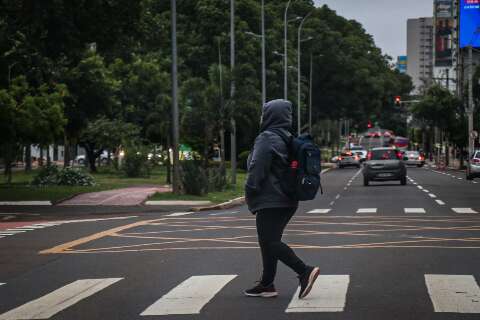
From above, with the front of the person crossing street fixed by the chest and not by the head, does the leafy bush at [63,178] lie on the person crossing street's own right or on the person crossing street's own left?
on the person crossing street's own right

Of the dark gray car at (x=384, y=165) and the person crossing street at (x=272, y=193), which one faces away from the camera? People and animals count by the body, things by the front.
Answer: the dark gray car

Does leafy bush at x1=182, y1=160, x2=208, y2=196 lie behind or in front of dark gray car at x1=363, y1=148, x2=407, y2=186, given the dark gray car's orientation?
behind

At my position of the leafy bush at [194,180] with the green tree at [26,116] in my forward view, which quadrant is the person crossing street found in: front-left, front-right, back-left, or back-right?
back-left

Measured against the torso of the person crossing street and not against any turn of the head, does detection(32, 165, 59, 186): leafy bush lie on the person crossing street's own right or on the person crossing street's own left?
on the person crossing street's own right

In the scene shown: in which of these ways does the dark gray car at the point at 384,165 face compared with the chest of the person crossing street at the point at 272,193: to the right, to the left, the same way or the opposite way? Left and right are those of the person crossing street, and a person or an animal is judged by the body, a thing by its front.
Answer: to the right

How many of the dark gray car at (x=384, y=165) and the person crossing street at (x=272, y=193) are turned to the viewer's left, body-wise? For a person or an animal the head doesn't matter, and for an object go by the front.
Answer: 1

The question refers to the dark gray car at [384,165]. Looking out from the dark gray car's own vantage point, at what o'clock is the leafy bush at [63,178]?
The leafy bush is roughly at 8 o'clock from the dark gray car.

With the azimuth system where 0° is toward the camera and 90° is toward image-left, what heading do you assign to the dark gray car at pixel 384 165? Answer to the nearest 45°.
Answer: approximately 180°

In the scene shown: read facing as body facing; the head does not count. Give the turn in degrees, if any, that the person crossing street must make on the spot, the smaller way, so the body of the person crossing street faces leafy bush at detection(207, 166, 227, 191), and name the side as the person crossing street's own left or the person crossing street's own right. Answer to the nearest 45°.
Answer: approximately 90° to the person crossing street's own right

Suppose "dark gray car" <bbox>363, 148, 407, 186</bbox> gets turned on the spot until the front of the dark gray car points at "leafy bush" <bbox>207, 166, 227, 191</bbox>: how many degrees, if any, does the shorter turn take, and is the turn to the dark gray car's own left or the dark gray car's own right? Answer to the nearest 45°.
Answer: approximately 135° to the dark gray car's own left
